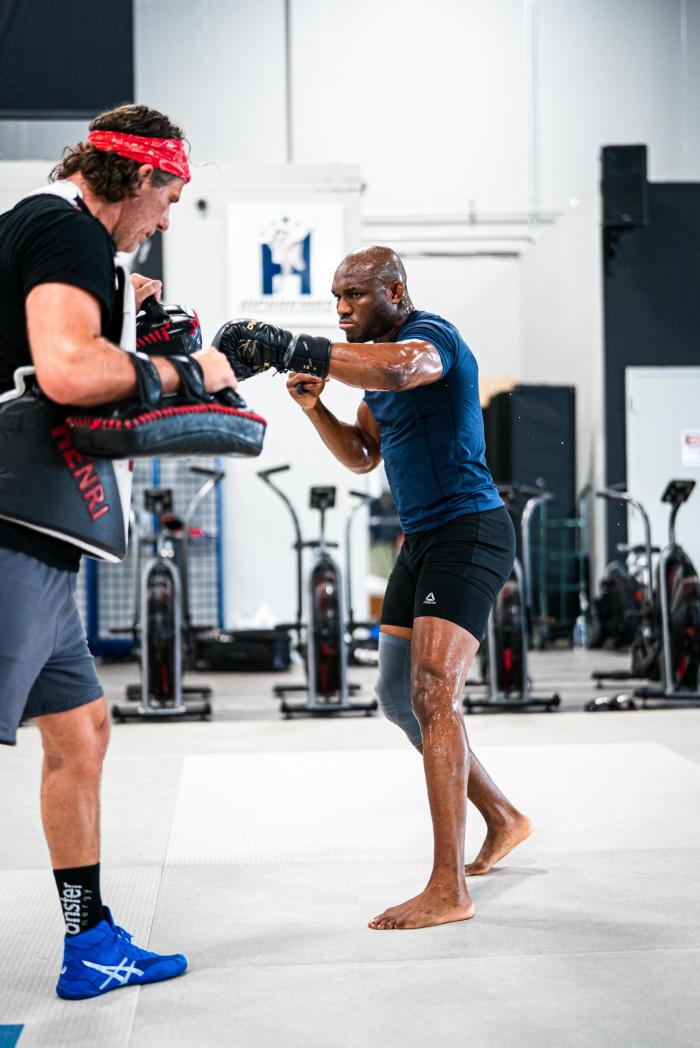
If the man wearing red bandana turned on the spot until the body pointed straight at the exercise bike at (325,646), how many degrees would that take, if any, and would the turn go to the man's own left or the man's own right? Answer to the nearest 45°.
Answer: approximately 90° to the man's own left

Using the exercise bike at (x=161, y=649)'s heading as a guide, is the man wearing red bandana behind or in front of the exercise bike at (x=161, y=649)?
in front

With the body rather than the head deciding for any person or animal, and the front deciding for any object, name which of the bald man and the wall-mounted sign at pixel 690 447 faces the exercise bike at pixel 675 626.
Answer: the wall-mounted sign

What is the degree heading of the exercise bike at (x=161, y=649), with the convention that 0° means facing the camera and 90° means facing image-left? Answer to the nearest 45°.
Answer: approximately 0°

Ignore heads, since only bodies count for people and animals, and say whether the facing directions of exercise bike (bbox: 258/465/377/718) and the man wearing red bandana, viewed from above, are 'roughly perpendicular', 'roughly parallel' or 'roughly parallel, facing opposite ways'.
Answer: roughly perpendicular

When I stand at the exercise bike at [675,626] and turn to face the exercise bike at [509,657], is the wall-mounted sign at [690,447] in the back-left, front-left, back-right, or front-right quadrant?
back-right

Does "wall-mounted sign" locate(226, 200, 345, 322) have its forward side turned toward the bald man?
yes

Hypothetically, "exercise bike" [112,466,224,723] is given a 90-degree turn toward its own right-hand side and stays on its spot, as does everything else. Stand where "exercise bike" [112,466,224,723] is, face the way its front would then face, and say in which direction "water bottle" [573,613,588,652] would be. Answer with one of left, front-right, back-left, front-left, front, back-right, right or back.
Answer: back-right

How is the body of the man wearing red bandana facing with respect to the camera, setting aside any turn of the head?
to the viewer's right

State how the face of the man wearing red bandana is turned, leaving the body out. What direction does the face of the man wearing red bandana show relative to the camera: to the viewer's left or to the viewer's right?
to the viewer's right

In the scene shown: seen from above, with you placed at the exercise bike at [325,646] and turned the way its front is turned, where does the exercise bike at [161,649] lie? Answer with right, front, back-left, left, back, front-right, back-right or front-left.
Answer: right
